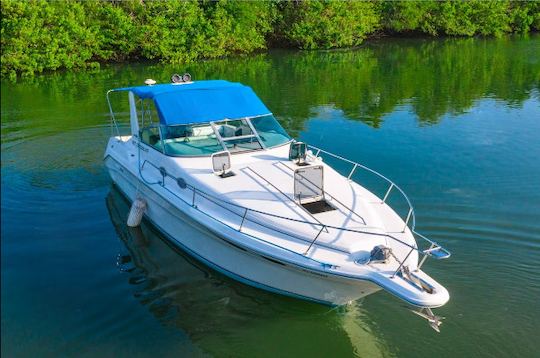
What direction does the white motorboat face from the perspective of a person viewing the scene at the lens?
facing the viewer and to the right of the viewer
